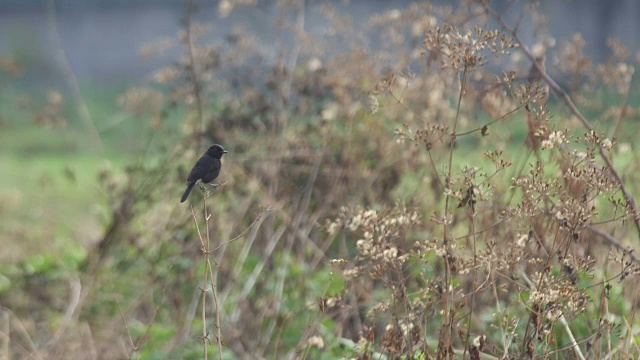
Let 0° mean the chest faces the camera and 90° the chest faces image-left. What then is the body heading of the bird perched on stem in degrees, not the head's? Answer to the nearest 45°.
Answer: approximately 270°
